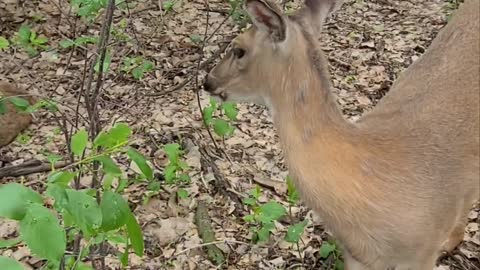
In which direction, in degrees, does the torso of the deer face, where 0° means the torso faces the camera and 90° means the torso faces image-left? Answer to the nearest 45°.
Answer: approximately 90°

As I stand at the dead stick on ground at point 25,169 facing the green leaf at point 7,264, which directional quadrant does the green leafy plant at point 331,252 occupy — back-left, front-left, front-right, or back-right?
front-left

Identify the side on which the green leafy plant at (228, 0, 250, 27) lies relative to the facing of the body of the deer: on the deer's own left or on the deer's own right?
on the deer's own right

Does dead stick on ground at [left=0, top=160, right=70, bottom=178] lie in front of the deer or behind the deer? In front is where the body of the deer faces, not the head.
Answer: in front

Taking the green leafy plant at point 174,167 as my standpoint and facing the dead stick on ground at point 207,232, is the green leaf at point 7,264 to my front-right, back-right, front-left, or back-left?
front-right

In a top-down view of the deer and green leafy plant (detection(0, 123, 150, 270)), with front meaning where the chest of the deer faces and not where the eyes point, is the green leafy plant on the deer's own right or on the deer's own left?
on the deer's own left

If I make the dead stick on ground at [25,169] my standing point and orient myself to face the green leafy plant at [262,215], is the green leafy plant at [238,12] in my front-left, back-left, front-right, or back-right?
front-left
